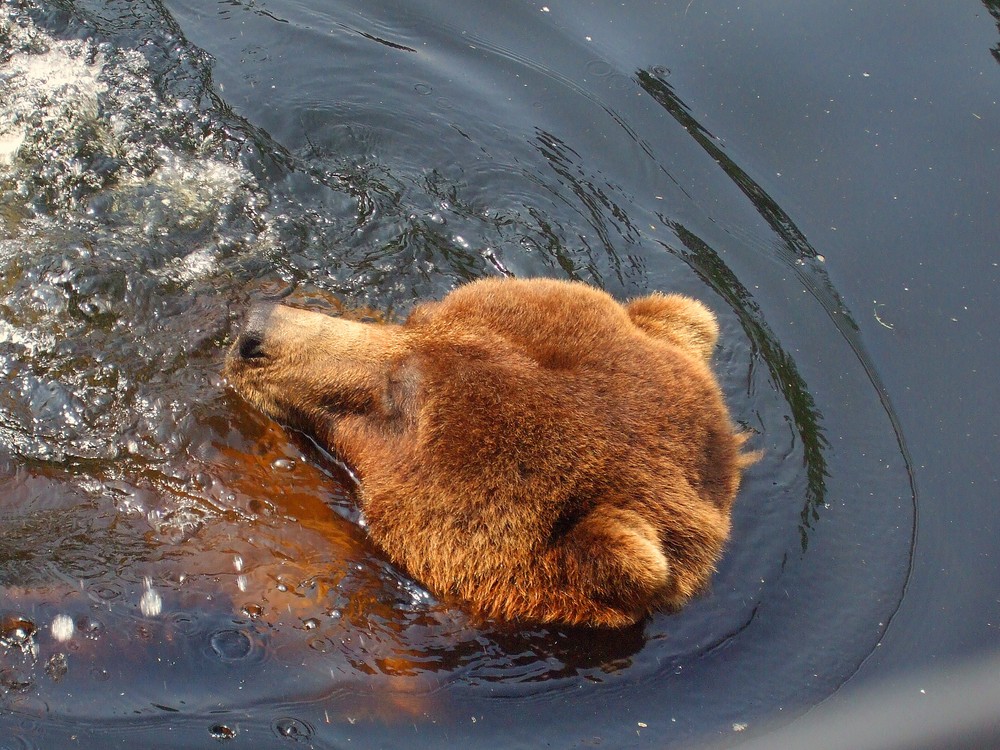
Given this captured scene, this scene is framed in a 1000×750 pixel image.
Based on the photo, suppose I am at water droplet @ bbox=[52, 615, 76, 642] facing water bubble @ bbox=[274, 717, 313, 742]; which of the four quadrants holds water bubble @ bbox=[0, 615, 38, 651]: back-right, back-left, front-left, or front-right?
back-right

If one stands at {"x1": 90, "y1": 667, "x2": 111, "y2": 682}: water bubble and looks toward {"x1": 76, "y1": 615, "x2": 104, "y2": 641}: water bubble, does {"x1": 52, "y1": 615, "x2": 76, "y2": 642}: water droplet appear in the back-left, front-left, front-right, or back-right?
front-left

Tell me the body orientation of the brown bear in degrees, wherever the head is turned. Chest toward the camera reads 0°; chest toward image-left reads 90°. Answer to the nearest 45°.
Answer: approximately 90°

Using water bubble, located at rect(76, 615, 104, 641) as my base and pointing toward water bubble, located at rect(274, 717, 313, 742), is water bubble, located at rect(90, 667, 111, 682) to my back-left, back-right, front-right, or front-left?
front-right
